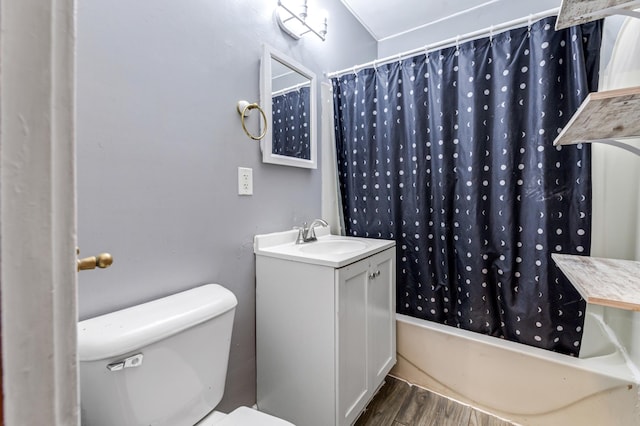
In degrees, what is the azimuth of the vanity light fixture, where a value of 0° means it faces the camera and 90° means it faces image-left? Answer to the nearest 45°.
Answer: approximately 315°

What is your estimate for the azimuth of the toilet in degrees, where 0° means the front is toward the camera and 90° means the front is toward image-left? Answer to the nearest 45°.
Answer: approximately 315°

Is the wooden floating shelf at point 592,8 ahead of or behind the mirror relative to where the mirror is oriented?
ahead

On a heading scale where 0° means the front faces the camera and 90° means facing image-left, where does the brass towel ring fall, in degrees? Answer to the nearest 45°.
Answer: approximately 315°

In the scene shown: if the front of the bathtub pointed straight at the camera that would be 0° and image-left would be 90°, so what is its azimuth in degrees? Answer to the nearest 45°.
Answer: approximately 45°

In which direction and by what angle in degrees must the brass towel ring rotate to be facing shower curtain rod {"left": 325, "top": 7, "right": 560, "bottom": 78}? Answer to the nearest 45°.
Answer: approximately 45° to its left

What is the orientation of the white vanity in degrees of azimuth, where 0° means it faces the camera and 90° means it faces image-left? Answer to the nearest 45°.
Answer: approximately 315°

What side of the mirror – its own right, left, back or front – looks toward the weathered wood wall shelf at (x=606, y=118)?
front
